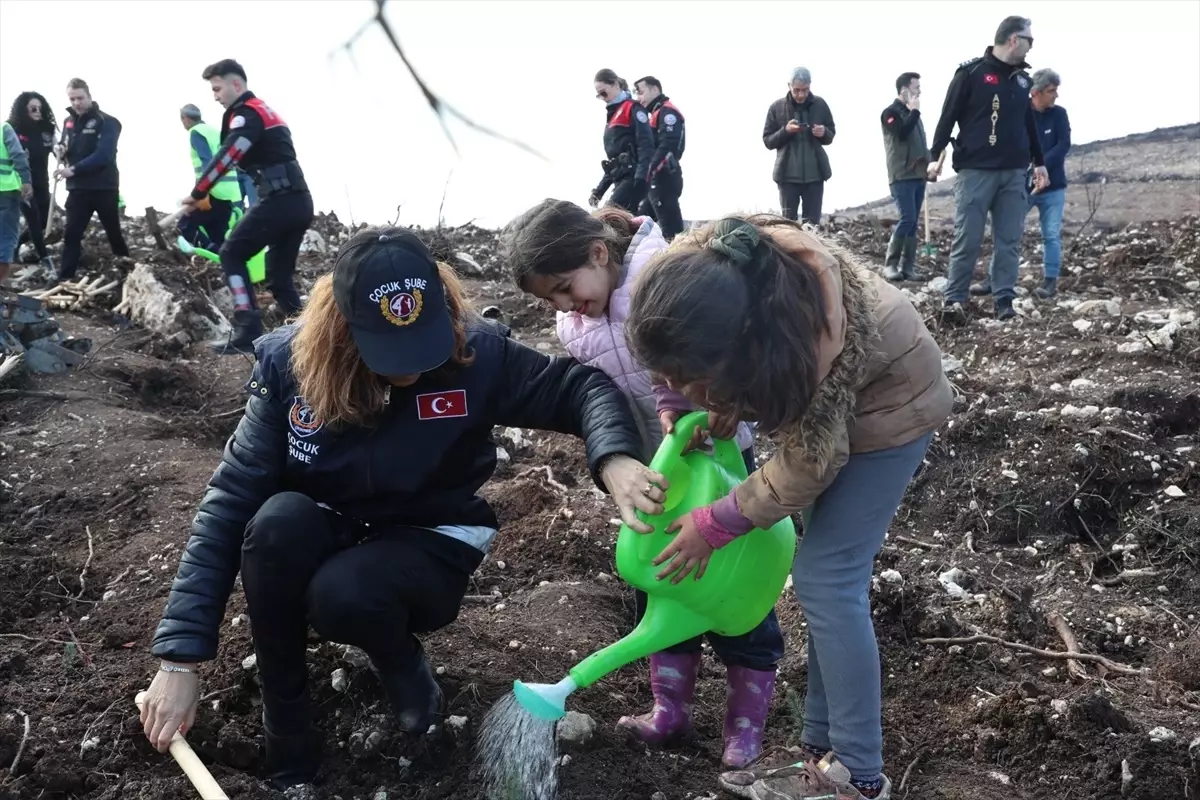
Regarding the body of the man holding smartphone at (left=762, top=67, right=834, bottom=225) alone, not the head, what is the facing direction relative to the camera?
toward the camera

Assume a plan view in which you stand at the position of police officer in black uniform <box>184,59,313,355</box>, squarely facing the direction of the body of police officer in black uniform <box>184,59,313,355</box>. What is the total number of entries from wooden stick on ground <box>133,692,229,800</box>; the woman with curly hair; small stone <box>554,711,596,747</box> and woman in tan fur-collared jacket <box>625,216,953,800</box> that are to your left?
3

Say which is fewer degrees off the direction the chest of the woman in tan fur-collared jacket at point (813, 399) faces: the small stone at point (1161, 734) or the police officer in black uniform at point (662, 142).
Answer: the police officer in black uniform

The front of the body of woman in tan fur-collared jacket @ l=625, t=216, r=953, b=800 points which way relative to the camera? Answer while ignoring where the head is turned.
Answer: to the viewer's left

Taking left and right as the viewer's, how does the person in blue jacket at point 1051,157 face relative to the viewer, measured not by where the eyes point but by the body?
facing the viewer and to the left of the viewer

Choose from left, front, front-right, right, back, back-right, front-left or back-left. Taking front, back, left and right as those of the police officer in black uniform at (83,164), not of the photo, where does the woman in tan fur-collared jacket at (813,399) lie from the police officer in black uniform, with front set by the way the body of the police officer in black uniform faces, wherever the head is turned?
front-left

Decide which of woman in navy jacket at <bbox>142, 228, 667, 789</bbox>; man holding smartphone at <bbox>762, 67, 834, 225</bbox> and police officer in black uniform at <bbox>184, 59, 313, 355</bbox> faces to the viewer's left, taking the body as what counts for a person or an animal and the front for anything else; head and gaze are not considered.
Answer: the police officer in black uniform

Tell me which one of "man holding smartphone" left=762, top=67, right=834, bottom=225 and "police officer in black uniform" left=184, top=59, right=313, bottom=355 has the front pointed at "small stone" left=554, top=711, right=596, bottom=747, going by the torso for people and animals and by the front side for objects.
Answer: the man holding smartphone

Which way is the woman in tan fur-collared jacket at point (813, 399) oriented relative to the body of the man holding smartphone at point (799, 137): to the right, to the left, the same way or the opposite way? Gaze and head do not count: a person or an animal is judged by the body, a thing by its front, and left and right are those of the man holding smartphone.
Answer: to the right

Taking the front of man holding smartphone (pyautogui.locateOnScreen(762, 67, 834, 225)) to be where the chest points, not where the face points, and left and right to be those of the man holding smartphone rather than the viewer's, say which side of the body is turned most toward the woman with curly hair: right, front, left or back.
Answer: right
